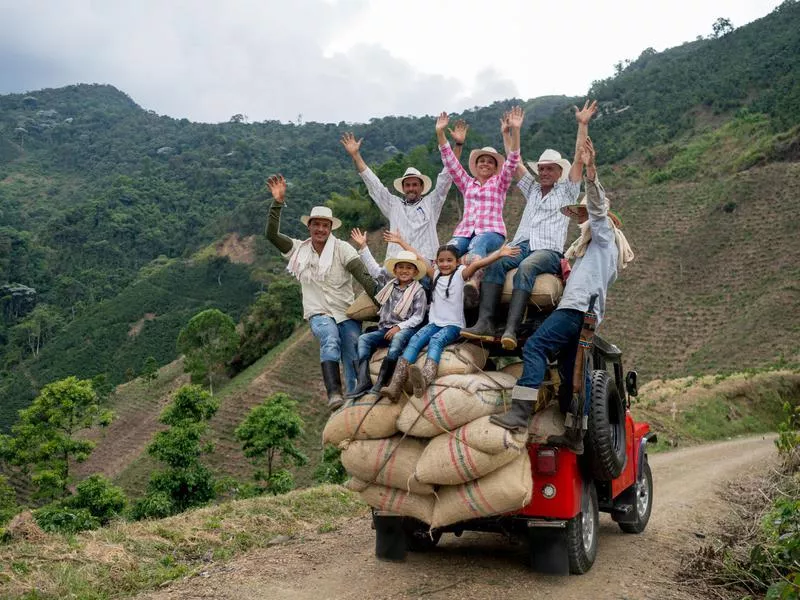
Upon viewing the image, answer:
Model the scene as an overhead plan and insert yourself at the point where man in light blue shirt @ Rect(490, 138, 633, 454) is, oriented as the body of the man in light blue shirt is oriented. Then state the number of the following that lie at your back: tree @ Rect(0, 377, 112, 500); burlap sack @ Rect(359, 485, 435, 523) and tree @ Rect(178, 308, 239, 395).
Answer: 0

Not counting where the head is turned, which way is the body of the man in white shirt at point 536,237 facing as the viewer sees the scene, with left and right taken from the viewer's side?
facing the viewer and to the left of the viewer

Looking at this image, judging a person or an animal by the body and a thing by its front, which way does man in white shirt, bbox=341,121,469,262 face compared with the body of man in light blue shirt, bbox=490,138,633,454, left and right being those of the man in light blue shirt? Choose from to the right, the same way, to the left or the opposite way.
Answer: to the left

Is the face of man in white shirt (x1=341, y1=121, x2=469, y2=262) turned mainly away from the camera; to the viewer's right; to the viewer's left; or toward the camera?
toward the camera

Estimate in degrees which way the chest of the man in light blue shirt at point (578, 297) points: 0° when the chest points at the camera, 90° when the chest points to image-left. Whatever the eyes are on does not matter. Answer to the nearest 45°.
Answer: approximately 90°

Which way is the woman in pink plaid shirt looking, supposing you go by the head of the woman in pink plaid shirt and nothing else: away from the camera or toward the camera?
toward the camera

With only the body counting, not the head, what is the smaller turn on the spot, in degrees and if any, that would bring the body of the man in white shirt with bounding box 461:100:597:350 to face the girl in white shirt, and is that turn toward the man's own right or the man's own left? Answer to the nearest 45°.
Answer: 0° — they already face them

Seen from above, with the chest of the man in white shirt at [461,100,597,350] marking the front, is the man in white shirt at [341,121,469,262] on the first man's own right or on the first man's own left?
on the first man's own right

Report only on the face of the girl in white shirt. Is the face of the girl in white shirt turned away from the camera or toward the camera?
toward the camera

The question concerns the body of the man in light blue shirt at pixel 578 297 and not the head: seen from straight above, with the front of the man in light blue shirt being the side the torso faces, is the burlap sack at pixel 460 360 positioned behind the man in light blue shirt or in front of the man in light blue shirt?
in front

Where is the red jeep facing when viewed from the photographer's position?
facing away from the viewer and to the right of the viewer

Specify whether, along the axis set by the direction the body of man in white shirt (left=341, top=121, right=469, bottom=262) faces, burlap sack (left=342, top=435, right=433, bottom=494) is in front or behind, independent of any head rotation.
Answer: in front

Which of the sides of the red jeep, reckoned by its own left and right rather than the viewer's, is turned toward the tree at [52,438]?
left

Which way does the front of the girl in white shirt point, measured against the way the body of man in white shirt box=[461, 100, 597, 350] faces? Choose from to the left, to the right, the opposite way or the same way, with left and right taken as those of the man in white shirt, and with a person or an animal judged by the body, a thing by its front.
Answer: the same way
